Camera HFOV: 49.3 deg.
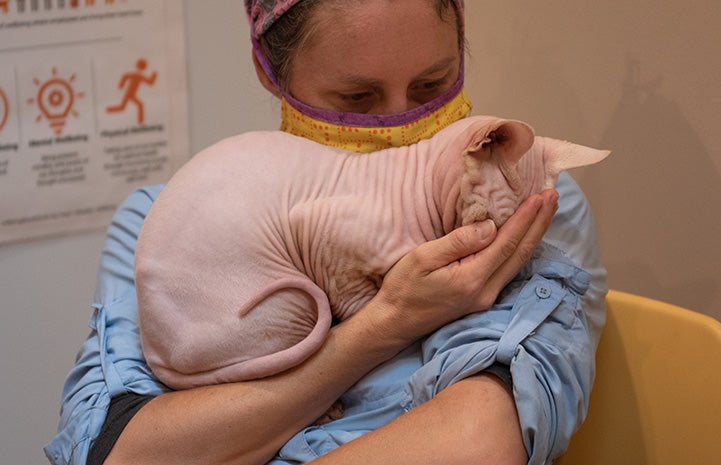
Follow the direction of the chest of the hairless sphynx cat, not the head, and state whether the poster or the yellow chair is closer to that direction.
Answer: the yellow chair

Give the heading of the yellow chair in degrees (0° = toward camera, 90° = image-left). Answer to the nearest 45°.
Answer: approximately 45°

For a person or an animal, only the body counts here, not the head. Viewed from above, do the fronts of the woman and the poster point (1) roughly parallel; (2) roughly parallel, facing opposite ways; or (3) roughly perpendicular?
roughly parallel

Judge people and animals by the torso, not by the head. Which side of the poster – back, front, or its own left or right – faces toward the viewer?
front

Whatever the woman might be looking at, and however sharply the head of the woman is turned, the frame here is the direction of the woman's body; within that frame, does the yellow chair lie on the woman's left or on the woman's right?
on the woman's left

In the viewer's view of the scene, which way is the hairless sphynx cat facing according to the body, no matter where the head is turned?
to the viewer's right

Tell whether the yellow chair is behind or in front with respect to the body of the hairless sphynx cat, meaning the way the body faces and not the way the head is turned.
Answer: in front

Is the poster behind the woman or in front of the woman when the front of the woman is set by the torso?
behind

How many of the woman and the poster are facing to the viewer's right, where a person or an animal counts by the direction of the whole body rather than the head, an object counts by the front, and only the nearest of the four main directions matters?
0

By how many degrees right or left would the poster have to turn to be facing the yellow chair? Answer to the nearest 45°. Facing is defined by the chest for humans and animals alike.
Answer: approximately 45° to its left

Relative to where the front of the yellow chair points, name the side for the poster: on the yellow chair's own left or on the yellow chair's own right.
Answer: on the yellow chair's own right
